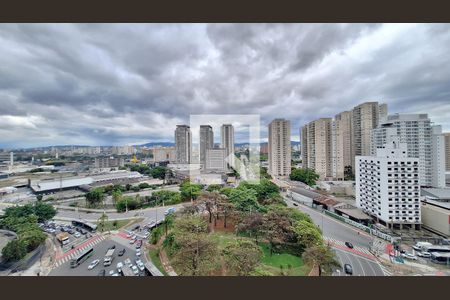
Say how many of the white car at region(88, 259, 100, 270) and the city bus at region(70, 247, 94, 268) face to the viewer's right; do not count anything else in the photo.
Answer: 0

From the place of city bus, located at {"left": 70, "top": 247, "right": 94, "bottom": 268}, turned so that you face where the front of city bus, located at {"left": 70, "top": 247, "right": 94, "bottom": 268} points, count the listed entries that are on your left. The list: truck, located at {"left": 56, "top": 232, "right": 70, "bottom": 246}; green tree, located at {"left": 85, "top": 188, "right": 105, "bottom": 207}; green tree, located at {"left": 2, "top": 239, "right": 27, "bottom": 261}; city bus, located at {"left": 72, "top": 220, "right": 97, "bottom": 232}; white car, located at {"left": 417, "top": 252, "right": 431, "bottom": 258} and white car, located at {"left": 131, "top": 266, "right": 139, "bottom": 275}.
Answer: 2

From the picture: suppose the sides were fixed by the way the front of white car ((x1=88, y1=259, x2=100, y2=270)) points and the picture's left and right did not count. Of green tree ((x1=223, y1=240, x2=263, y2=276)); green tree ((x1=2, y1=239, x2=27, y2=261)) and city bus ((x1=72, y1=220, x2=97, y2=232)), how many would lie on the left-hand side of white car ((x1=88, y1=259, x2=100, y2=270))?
1

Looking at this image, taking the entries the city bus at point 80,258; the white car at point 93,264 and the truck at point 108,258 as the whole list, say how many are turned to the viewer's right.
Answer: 0

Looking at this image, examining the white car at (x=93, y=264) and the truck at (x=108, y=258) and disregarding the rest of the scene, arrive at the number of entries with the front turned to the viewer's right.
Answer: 0
